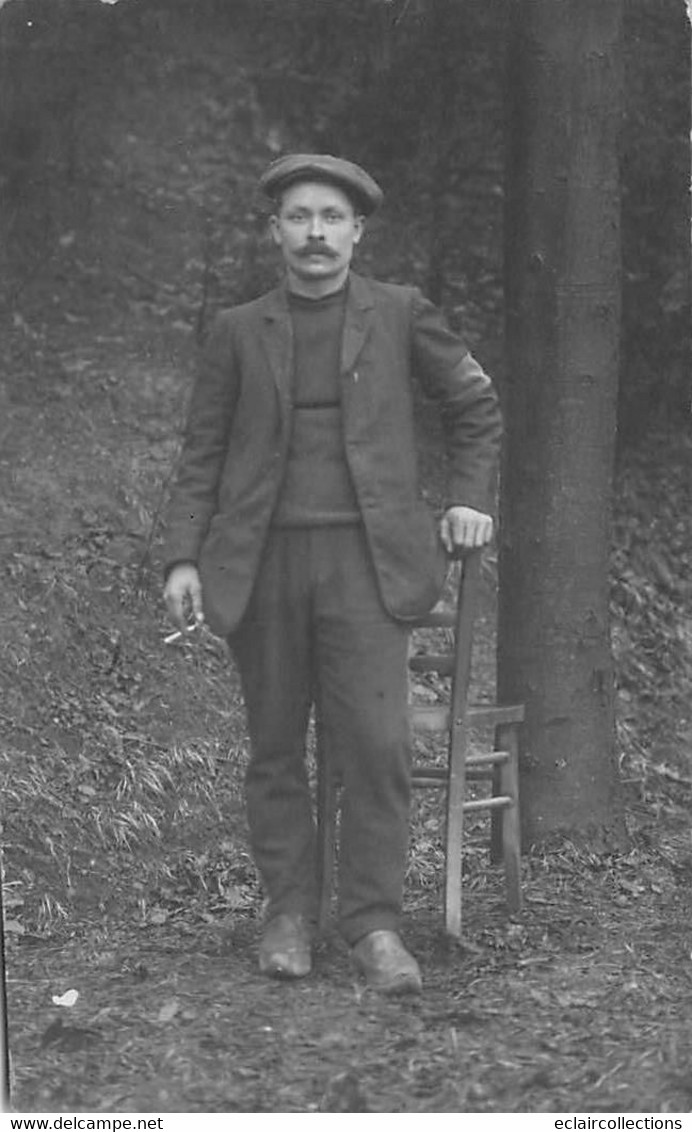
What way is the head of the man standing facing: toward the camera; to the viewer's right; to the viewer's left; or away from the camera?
toward the camera

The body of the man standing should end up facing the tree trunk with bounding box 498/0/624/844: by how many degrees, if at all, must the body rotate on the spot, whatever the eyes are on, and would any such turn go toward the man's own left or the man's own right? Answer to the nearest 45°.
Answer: approximately 135° to the man's own left

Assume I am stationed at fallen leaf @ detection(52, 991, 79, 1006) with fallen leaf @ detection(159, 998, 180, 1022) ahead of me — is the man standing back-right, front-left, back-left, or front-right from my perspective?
front-left

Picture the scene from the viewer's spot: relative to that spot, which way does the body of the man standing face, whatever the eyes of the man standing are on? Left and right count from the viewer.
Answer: facing the viewer
